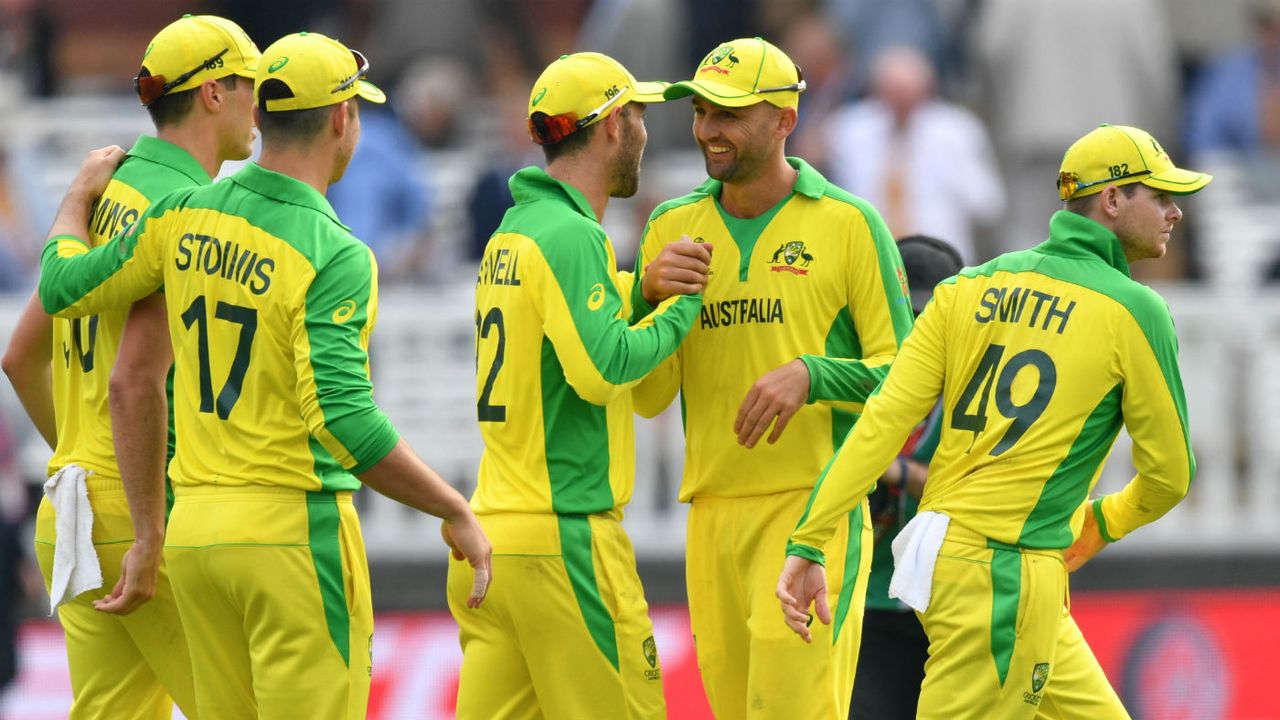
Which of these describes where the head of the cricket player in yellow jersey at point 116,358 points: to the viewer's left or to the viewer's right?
to the viewer's right

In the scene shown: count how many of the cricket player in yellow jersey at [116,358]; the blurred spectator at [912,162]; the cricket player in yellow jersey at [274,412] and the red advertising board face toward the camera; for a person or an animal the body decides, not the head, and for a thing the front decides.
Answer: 2

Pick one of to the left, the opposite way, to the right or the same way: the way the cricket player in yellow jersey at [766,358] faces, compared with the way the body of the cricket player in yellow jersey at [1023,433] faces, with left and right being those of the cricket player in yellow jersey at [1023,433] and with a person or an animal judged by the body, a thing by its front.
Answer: the opposite way

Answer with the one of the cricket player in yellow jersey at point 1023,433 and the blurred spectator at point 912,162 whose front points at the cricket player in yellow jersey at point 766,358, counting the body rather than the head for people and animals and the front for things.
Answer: the blurred spectator

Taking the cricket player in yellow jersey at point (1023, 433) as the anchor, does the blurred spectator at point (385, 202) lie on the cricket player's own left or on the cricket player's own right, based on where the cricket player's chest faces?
on the cricket player's own left

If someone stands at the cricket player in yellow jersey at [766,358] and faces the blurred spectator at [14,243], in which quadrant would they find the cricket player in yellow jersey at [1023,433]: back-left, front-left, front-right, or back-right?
back-right

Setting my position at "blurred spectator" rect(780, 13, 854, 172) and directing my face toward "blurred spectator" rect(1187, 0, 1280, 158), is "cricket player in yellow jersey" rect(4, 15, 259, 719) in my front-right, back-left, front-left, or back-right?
back-right

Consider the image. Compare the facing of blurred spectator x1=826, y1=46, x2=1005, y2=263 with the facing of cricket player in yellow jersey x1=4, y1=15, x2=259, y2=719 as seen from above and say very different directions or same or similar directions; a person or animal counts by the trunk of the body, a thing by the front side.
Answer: very different directions

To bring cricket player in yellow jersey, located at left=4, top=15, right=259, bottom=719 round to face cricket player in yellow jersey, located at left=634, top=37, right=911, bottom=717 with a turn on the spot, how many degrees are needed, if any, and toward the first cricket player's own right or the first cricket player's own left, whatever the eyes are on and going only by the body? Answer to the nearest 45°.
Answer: approximately 45° to the first cricket player's own right

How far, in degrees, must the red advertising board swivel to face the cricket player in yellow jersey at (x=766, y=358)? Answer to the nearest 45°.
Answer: approximately 45° to its right
